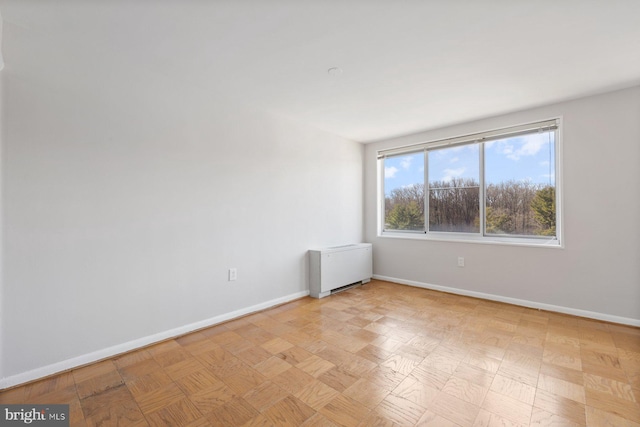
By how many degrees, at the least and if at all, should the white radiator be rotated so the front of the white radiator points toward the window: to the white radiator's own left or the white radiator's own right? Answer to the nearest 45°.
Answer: approximately 45° to the white radiator's own left

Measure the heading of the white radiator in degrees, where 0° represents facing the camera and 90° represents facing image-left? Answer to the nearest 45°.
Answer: approximately 315°
